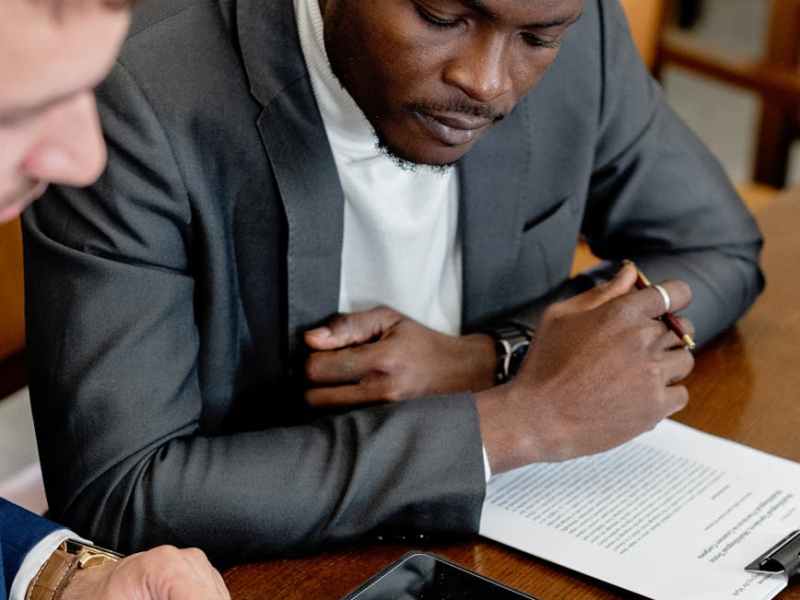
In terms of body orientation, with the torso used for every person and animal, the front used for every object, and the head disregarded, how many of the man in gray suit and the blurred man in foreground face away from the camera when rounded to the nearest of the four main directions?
0

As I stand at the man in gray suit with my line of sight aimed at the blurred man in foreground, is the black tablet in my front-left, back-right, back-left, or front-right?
front-left

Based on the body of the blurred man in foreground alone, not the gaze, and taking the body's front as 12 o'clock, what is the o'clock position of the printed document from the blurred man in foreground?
The printed document is roughly at 11 o'clock from the blurred man in foreground.

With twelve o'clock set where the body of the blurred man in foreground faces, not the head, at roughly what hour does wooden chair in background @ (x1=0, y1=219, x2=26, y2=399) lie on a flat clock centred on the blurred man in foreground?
The wooden chair in background is roughly at 9 o'clock from the blurred man in foreground.

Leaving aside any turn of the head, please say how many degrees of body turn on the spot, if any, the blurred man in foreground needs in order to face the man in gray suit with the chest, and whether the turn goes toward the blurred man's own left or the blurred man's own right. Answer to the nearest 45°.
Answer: approximately 45° to the blurred man's own left

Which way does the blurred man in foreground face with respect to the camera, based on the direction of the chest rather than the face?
to the viewer's right

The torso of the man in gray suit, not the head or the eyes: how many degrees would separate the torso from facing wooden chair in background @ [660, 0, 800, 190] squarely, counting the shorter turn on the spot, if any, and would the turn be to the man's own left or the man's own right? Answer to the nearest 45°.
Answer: approximately 90° to the man's own left

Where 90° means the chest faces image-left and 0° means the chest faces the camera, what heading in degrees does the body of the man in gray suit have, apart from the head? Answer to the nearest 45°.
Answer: approximately 315°

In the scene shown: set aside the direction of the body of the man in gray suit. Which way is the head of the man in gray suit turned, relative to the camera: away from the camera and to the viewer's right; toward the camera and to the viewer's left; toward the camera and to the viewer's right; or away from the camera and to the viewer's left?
toward the camera and to the viewer's right
